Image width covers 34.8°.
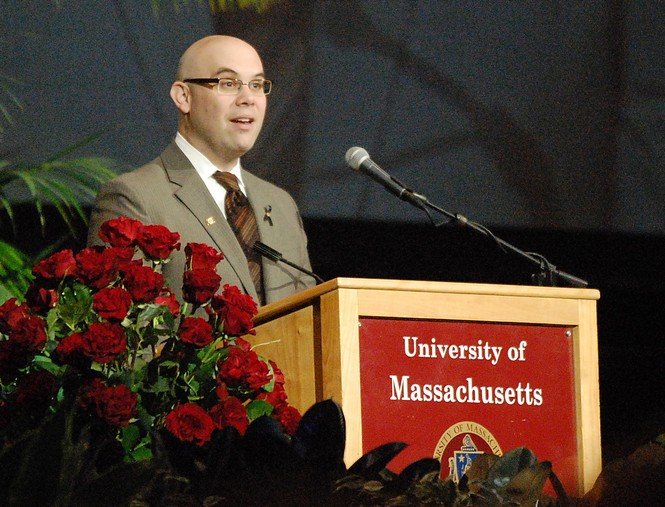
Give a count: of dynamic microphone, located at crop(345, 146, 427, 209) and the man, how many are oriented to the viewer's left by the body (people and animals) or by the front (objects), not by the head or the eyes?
1

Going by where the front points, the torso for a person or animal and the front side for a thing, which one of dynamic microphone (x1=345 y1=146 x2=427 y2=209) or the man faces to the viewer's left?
the dynamic microphone

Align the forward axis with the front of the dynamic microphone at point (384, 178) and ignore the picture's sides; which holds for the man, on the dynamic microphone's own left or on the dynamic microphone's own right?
on the dynamic microphone's own right

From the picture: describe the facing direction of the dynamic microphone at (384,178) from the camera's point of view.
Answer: facing to the left of the viewer

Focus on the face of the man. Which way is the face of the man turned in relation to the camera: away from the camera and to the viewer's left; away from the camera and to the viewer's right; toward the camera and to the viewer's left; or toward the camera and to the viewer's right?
toward the camera and to the viewer's right

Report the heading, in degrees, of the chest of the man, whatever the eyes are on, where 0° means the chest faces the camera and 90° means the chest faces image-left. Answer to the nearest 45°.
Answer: approximately 315°

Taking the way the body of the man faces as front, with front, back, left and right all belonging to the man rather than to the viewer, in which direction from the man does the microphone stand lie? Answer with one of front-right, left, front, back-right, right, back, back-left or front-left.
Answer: front

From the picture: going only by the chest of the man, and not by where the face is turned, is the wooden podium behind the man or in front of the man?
in front
